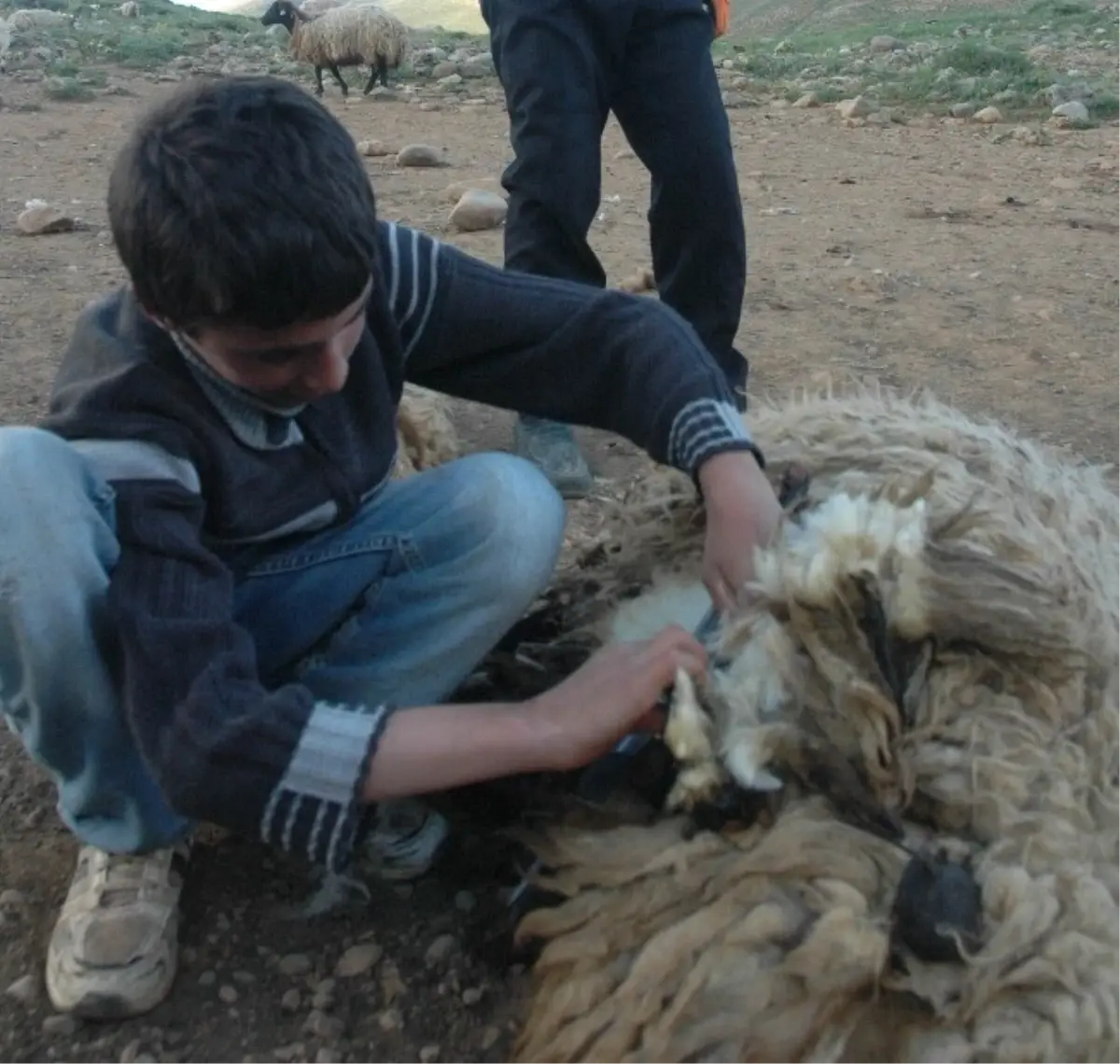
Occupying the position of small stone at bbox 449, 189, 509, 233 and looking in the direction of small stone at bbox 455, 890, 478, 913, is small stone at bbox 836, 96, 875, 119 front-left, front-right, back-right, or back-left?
back-left

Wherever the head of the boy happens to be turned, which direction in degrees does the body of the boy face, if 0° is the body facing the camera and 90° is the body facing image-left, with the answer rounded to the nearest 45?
approximately 315°

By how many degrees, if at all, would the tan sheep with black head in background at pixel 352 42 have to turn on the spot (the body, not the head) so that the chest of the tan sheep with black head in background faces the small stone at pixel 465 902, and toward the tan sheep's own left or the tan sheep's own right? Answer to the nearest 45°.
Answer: approximately 90° to the tan sheep's own left

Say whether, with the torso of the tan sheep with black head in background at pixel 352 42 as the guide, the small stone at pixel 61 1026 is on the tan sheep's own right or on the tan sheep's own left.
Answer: on the tan sheep's own left

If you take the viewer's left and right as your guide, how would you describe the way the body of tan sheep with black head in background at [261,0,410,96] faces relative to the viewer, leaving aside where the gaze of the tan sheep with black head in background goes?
facing to the left of the viewer

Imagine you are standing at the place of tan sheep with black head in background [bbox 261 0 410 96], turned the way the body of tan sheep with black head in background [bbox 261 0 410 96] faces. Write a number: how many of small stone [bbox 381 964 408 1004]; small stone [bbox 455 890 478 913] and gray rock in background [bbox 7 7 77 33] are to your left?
2

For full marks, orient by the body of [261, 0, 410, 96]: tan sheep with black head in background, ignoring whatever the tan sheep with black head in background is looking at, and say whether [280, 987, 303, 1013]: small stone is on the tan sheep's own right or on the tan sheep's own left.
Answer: on the tan sheep's own left

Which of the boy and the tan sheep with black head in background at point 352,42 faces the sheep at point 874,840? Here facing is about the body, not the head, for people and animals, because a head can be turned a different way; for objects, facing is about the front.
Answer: the boy

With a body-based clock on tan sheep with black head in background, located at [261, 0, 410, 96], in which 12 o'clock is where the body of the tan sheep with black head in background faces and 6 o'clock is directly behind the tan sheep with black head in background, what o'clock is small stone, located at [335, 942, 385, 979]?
The small stone is roughly at 9 o'clock from the tan sheep with black head in background.
